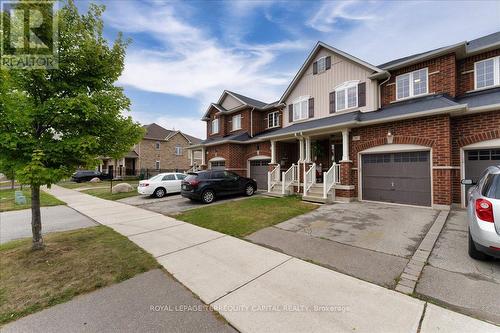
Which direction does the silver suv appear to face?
away from the camera

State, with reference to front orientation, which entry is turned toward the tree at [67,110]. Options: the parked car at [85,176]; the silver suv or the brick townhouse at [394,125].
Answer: the brick townhouse

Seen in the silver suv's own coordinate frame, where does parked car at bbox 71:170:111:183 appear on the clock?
The parked car is roughly at 9 o'clock from the silver suv.

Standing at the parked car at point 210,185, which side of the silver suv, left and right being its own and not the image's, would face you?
left

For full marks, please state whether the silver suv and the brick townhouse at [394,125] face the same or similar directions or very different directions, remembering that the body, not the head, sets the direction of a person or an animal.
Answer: very different directions

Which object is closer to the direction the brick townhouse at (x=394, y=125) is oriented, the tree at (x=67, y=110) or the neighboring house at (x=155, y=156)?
the tree

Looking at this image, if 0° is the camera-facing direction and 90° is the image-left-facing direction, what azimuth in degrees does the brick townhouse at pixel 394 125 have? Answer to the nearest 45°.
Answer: approximately 45°
